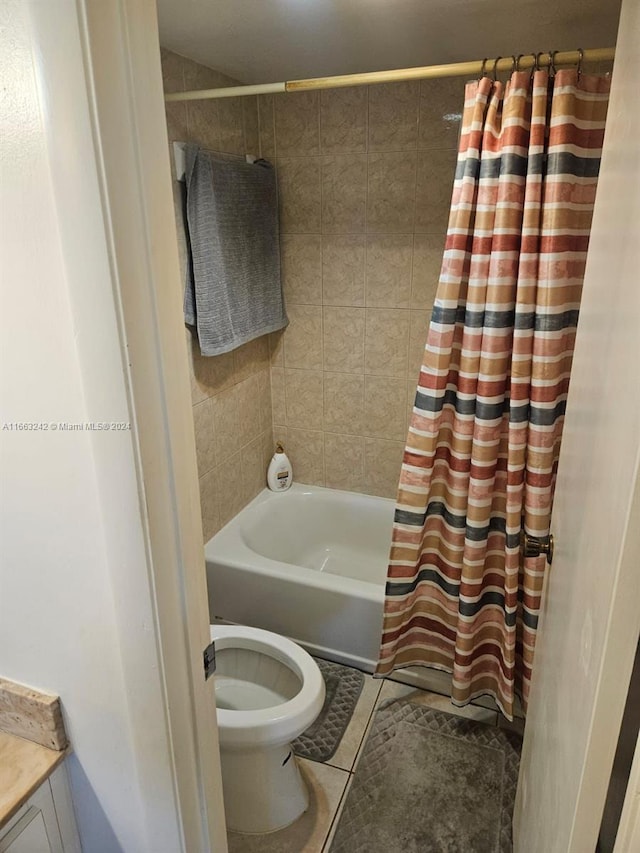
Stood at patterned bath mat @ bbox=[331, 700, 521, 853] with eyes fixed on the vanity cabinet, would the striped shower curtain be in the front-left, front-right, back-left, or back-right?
back-right

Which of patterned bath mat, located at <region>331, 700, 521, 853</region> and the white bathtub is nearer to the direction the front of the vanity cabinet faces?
the patterned bath mat

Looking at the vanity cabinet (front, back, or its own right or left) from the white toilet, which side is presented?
left

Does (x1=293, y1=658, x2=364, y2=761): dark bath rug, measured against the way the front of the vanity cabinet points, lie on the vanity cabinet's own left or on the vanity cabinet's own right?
on the vanity cabinet's own left

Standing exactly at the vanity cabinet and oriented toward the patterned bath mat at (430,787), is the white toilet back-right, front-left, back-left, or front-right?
front-left

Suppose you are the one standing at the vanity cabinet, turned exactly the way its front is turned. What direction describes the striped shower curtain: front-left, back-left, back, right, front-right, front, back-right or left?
front-left
